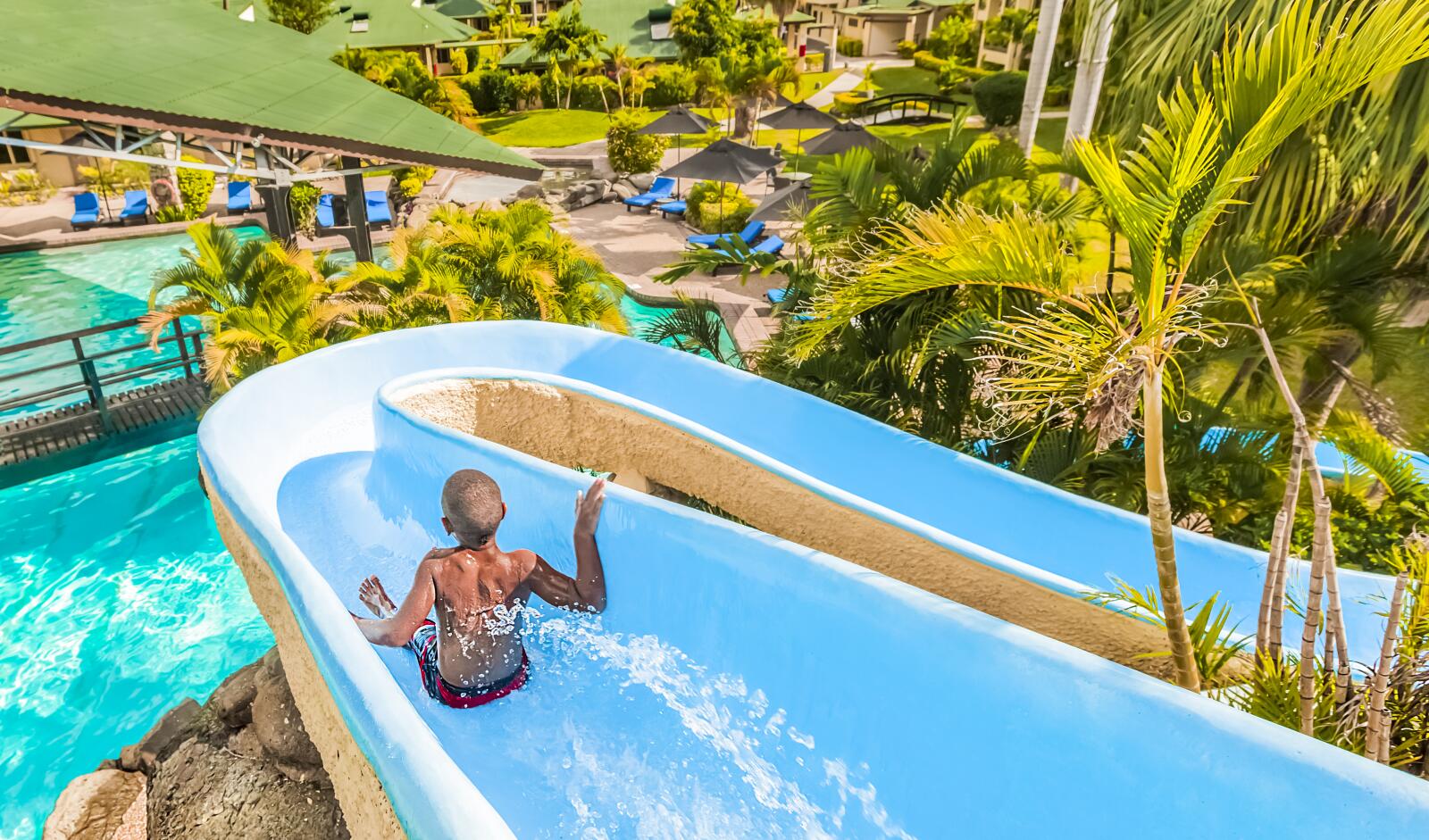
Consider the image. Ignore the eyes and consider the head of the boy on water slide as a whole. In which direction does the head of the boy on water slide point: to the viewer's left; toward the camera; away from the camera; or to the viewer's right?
away from the camera

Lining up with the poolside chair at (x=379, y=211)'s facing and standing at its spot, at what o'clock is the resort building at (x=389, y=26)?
The resort building is roughly at 6 o'clock from the poolside chair.

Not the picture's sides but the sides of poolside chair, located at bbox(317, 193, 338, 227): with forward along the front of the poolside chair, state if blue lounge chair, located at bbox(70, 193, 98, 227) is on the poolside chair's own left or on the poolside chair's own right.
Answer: on the poolside chair's own right

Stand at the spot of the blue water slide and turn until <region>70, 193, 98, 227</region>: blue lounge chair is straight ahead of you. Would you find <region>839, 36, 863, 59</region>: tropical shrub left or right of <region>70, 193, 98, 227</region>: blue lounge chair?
right

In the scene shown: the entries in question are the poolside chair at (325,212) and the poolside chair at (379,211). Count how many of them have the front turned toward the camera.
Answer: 2

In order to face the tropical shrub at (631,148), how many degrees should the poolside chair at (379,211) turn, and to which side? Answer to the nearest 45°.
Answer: approximately 90° to its left

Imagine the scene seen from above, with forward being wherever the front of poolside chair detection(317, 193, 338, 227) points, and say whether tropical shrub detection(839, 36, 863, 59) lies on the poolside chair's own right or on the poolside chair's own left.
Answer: on the poolside chair's own left

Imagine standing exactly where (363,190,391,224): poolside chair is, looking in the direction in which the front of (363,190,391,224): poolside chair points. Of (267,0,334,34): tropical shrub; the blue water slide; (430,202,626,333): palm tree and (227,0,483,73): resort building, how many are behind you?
2

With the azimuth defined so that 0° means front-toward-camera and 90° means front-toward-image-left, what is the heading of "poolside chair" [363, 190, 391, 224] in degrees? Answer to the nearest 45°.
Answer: approximately 0°
